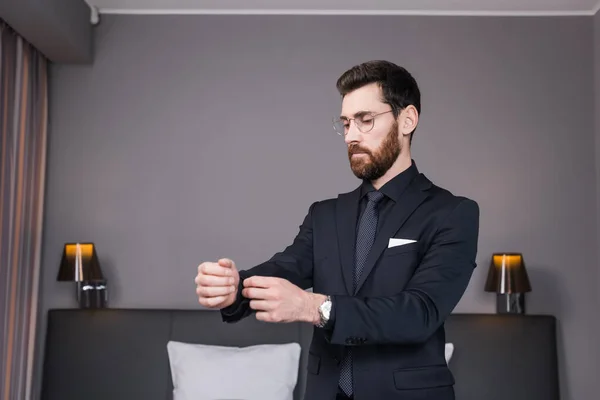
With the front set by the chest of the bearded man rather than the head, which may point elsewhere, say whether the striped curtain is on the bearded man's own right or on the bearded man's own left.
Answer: on the bearded man's own right

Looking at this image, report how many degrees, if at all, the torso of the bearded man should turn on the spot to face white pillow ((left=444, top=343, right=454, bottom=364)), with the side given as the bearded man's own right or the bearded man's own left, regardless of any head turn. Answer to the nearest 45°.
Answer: approximately 135° to the bearded man's own right

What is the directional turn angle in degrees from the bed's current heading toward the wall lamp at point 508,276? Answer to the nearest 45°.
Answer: approximately 90° to its left

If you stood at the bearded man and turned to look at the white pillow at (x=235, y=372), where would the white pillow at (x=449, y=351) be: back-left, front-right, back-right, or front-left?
front-right

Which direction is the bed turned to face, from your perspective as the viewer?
facing the viewer

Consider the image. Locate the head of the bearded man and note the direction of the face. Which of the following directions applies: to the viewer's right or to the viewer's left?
to the viewer's left

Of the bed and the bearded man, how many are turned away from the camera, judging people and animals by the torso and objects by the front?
0

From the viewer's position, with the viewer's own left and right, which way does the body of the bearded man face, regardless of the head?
facing the viewer and to the left of the viewer

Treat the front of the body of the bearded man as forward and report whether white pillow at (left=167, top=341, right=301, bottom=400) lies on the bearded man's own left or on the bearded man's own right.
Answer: on the bearded man's own right

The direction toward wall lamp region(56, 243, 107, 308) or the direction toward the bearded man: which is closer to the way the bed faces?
the bearded man

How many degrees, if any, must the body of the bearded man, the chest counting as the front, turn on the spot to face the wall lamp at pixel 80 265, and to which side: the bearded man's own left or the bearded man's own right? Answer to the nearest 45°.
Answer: approximately 90° to the bearded man's own right
